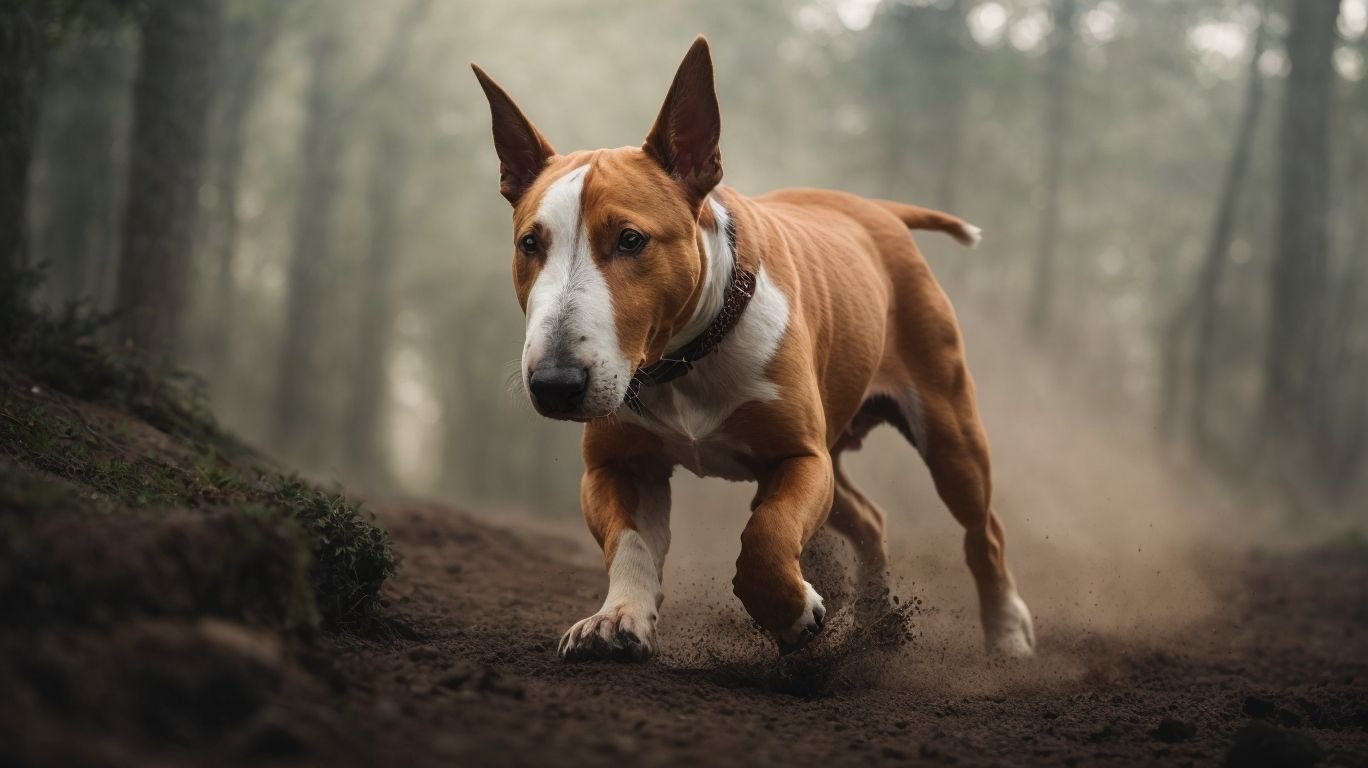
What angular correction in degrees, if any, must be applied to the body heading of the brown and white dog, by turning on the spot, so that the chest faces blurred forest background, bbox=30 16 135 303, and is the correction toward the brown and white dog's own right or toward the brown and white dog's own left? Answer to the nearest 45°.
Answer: approximately 90° to the brown and white dog's own right

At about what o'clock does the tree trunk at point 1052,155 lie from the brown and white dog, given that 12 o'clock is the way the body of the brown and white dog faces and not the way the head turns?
The tree trunk is roughly at 5 o'clock from the brown and white dog.

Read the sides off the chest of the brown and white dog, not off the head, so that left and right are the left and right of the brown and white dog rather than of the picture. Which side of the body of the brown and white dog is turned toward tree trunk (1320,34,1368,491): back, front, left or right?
back

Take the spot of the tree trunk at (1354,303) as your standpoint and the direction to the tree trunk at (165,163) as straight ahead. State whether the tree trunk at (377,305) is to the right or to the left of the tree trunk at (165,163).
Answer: right

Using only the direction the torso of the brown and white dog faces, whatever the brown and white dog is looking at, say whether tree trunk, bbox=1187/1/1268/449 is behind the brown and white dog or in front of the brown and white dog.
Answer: behind

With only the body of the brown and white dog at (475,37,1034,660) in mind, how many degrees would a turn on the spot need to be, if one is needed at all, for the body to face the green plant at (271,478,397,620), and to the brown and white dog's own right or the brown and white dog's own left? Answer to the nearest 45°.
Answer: approximately 45° to the brown and white dog's own right

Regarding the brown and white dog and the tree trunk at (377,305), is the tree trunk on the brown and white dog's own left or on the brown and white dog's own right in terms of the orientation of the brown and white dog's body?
on the brown and white dog's own right

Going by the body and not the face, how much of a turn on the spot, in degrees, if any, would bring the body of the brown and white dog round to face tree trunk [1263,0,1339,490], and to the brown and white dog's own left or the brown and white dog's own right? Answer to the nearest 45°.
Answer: approximately 180°

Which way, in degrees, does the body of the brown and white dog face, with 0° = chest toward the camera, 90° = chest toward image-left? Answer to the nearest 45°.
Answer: approximately 45°

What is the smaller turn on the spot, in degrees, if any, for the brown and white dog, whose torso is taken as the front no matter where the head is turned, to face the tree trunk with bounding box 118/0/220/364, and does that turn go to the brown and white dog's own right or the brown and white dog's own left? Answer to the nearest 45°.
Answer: approximately 90° to the brown and white dog's own right
